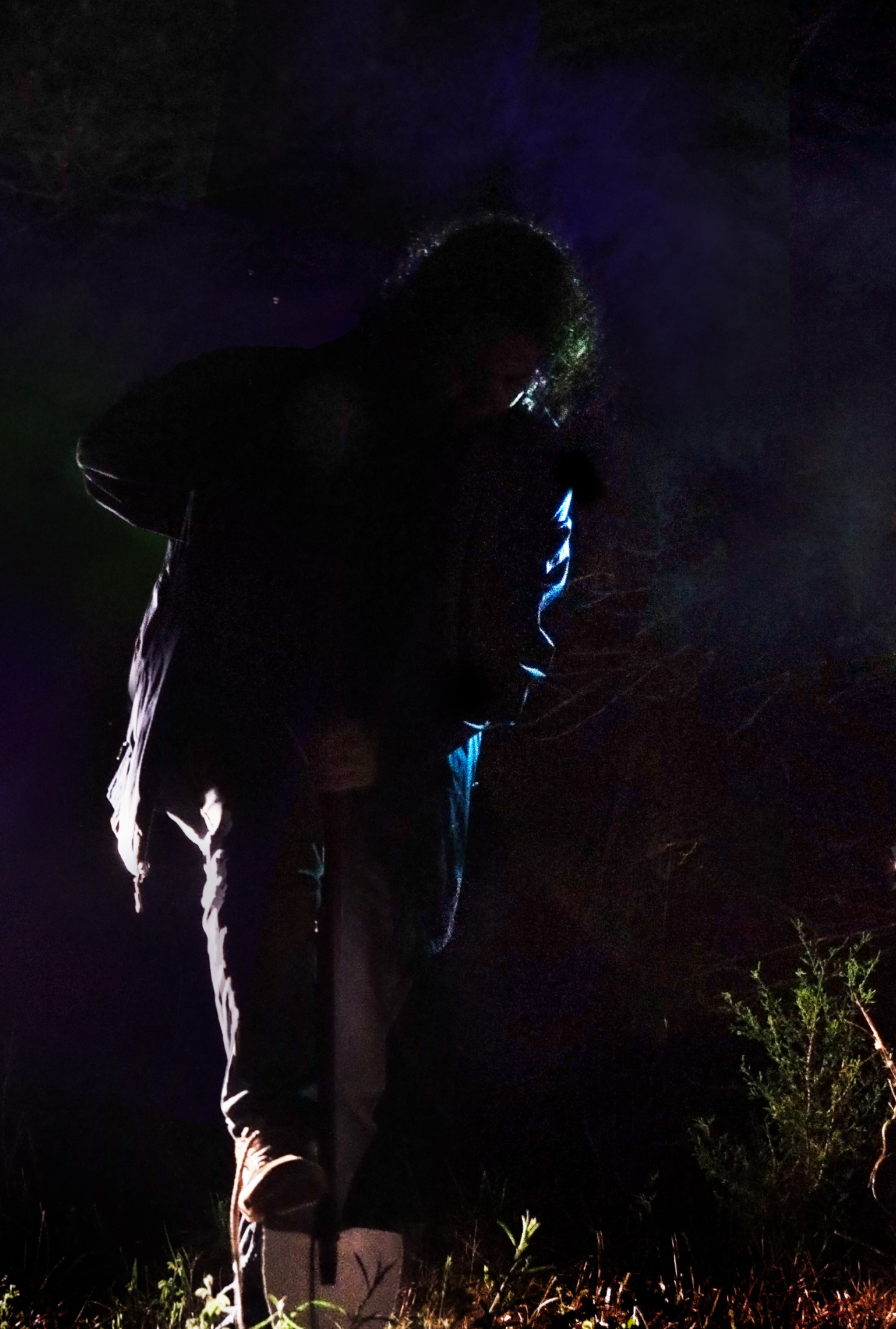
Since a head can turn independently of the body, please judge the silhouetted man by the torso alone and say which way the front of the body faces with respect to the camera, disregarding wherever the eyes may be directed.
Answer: toward the camera
